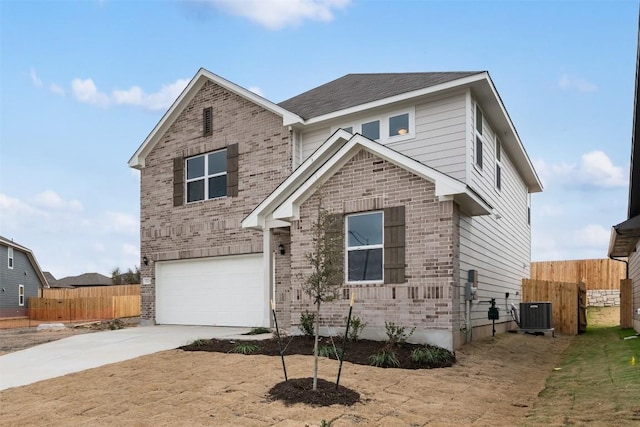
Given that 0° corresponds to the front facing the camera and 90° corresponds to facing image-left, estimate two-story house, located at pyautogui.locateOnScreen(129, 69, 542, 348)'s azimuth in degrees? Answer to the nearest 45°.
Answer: approximately 45°

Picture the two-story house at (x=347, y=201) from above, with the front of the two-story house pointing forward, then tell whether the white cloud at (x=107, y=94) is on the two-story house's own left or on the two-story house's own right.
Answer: on the two-story house's own right

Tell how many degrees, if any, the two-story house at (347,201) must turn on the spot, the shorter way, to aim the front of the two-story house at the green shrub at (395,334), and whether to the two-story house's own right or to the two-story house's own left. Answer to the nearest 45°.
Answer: approximately 45° to the two-story house's own left
